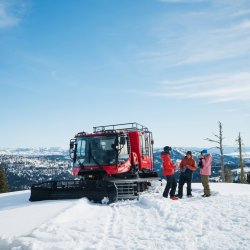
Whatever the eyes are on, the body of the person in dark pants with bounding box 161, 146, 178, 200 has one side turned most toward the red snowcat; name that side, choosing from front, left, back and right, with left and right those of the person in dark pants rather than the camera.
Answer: back

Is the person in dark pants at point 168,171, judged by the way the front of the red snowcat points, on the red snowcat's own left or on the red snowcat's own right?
on the red snowcat's own left

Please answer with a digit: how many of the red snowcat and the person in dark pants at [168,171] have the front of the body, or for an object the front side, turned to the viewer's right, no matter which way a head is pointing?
1

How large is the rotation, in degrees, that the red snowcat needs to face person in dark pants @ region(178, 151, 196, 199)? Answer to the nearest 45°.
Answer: approximately 135° to its left

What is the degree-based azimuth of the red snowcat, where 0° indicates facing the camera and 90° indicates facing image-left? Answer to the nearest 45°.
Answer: approximately 45°

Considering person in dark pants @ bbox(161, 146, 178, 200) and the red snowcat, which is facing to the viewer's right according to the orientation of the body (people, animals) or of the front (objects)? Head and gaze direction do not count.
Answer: the person in dark pants

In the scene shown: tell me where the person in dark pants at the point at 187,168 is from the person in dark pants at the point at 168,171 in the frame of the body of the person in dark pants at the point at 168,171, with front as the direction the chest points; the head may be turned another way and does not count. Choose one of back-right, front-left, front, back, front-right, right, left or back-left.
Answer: front-left

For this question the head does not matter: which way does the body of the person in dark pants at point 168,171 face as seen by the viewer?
to the viewer's right

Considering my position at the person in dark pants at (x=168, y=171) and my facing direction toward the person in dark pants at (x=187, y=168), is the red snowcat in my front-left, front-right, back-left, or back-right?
back-left
